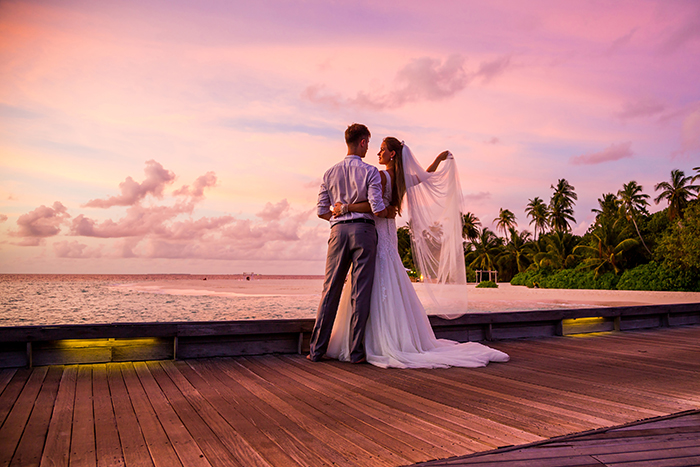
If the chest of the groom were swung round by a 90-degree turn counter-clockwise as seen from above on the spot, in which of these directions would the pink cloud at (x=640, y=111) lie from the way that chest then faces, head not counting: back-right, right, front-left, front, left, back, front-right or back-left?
back-right

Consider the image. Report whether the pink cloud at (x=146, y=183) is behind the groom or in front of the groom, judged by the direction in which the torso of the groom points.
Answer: in front

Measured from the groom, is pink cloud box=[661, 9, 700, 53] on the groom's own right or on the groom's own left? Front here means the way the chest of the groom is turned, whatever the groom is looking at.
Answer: on the groom's own right

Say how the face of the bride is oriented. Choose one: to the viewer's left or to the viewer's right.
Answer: to the viewer's left

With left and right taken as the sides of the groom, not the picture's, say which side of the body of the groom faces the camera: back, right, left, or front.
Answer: back

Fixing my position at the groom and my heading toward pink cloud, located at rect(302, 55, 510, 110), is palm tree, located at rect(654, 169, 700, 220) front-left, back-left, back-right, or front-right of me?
front-right

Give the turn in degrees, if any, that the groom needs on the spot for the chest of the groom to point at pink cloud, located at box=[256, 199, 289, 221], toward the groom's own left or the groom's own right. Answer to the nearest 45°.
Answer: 0° — they already face it

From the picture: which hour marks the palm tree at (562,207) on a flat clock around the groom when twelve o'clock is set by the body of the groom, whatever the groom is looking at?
The palm tree is roughly at 1 o'clock from the groom.
